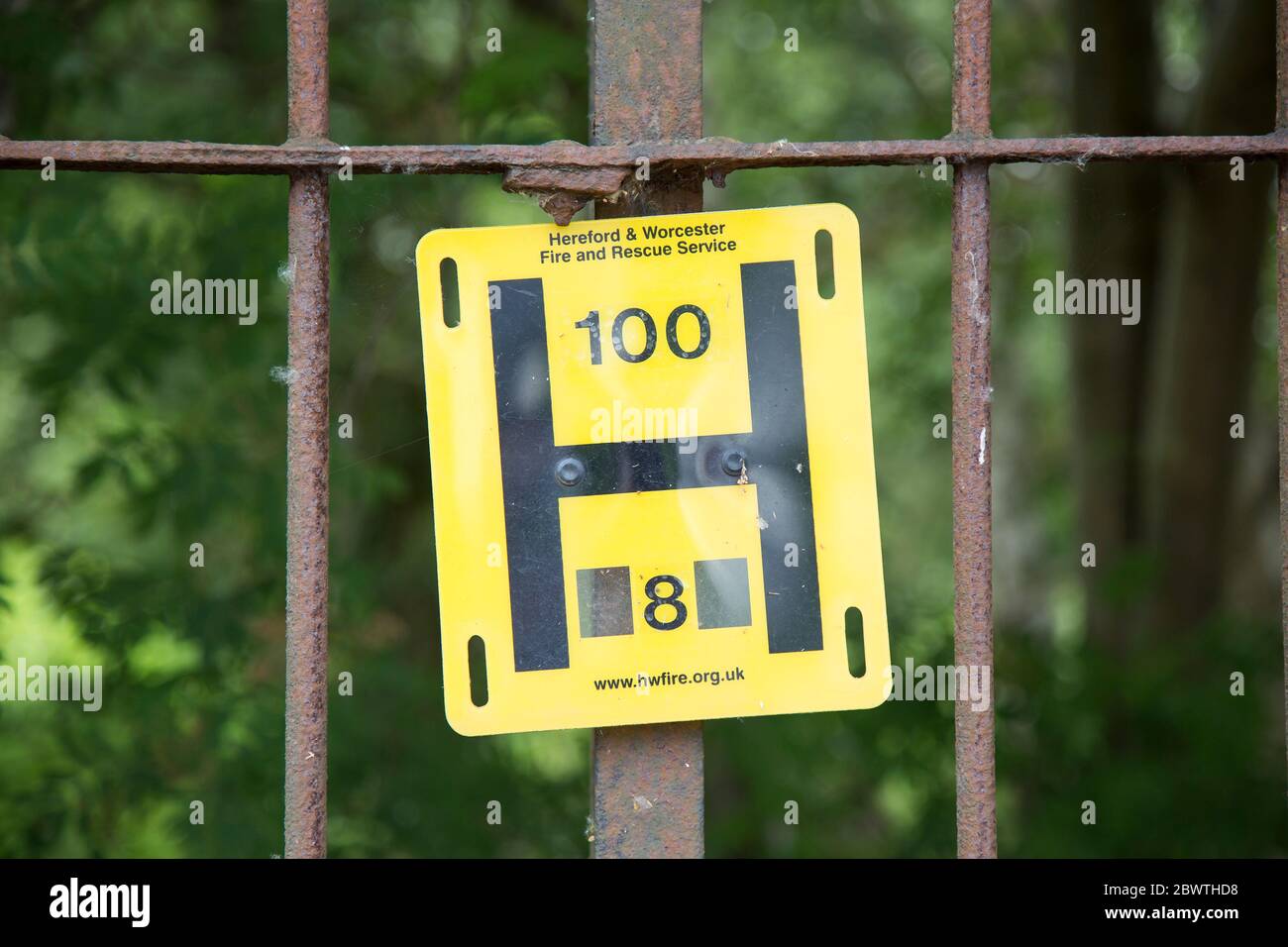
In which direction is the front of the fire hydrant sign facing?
toward the camera
